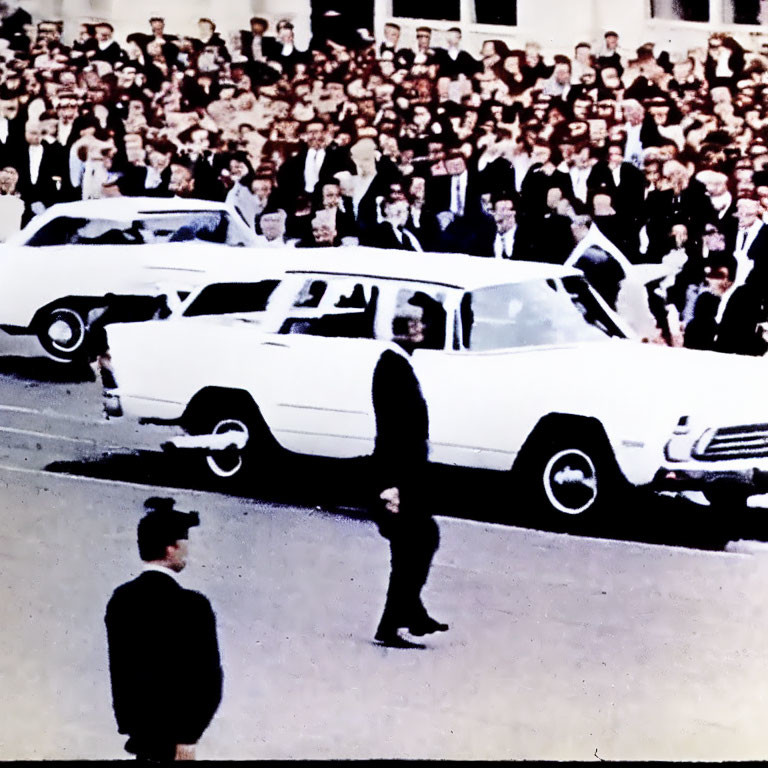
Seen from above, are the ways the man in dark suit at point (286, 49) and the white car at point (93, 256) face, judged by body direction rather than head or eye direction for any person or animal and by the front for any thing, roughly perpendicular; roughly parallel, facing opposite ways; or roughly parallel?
roughly perpendicular

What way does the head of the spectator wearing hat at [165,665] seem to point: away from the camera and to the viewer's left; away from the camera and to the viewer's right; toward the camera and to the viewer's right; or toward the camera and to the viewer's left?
away from the camera and to the viewer's right

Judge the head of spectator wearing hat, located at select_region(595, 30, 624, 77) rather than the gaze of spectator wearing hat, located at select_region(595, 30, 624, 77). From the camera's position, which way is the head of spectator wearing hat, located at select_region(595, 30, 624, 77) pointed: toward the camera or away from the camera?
toward the camera

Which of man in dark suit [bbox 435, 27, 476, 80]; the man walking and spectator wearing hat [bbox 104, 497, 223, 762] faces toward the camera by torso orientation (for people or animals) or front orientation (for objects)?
the man in dark suit

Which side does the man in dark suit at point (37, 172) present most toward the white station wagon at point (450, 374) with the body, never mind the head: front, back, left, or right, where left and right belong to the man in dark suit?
left

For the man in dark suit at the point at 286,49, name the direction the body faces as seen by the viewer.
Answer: toward the camera

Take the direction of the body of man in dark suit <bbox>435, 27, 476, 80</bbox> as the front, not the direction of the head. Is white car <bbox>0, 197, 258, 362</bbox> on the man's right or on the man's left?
on the man's right

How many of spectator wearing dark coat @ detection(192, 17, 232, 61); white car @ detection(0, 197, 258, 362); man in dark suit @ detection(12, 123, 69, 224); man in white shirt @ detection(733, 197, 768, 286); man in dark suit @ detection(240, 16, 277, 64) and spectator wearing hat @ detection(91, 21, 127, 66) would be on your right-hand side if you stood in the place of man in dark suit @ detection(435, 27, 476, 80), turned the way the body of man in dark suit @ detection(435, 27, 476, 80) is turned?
5

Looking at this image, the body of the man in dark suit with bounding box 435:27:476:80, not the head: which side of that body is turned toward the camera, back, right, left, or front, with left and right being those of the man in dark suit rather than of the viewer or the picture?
front

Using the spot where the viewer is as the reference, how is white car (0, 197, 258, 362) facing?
facing to the right of the viewer

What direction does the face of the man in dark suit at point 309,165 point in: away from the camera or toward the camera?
toward the camera

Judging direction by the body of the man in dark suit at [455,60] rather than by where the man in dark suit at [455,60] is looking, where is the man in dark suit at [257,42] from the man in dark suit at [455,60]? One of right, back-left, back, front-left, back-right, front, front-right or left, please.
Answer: right
